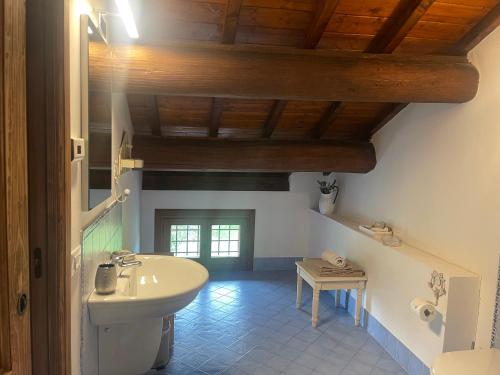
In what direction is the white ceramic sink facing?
to the viewer's right

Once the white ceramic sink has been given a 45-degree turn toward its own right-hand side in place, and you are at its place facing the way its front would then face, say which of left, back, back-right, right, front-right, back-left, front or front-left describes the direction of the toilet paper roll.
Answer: front-left

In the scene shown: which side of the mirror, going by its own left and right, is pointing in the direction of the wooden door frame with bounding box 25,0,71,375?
right

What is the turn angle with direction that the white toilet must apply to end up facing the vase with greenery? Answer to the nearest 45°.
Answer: approximately 45° to its right

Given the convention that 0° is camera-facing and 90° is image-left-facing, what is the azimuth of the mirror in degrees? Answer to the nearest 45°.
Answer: approximately 270°

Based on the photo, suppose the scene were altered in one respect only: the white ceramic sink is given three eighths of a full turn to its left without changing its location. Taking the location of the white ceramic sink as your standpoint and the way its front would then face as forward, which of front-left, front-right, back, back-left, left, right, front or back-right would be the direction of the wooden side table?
right

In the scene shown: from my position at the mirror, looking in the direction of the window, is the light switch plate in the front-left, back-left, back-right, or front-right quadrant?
back-right

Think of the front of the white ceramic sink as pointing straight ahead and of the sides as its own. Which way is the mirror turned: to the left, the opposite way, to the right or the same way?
the same way

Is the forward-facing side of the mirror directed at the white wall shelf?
yes

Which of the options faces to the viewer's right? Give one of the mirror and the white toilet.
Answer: the mirror

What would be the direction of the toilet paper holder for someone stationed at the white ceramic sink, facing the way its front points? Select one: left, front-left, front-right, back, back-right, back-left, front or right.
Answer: front

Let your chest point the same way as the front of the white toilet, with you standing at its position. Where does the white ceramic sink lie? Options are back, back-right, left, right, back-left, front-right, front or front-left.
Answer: front-left

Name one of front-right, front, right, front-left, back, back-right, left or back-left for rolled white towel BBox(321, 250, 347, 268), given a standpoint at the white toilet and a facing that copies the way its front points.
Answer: front-right

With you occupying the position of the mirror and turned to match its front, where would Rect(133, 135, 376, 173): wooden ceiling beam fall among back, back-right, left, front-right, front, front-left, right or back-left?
front-left

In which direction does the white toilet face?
to the viewer's left
